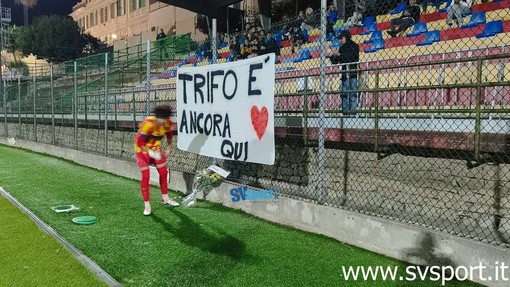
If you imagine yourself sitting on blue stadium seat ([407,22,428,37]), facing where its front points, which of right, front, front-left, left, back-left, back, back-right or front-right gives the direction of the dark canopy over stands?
right

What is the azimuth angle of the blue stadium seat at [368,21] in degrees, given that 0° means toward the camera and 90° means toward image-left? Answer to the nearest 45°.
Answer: approximately 45°

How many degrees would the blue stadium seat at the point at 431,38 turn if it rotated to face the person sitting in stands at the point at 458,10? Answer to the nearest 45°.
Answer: approximately 180°

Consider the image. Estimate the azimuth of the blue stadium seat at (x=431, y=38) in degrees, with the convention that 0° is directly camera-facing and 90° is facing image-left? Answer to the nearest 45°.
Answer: approximately 45°

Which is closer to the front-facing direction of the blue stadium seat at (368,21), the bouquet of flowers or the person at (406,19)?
the bouquet of flowers

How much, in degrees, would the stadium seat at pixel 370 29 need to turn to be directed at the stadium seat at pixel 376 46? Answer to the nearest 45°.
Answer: approximately 45° to its left

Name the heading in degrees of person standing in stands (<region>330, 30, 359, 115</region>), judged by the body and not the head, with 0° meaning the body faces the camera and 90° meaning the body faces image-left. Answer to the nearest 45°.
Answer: approximately 45°

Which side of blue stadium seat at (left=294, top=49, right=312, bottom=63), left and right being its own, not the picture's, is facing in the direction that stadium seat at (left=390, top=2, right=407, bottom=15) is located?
back

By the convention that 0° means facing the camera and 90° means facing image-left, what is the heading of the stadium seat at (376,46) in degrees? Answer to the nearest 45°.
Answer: approximately 45°

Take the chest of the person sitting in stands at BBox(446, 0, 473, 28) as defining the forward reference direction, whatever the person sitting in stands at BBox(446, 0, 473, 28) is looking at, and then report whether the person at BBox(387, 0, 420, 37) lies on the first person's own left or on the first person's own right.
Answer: on the first person's own right

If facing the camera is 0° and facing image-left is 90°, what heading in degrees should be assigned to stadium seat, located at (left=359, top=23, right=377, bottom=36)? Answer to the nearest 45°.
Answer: approximately 45°

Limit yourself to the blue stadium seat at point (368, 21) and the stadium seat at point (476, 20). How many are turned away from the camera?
0

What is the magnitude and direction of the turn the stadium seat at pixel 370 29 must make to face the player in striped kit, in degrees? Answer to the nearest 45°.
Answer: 0° — it already faces them

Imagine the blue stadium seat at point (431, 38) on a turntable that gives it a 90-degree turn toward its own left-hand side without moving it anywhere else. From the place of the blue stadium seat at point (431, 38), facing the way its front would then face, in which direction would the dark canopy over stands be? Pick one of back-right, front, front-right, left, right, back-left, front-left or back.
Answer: back

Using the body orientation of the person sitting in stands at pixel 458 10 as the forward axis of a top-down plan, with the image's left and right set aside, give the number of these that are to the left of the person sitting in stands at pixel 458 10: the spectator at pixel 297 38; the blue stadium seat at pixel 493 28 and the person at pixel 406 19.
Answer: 1
